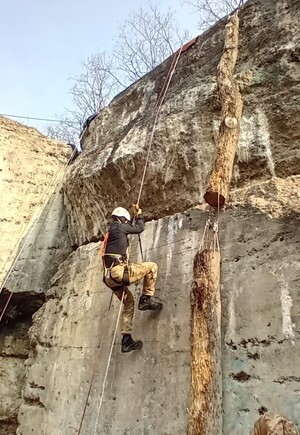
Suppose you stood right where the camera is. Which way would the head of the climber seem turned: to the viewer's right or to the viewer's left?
to the viewer's right

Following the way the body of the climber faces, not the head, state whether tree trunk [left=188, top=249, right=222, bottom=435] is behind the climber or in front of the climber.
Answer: in front

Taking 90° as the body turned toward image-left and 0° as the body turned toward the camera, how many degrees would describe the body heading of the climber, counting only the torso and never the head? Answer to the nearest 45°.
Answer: approximately 270°
